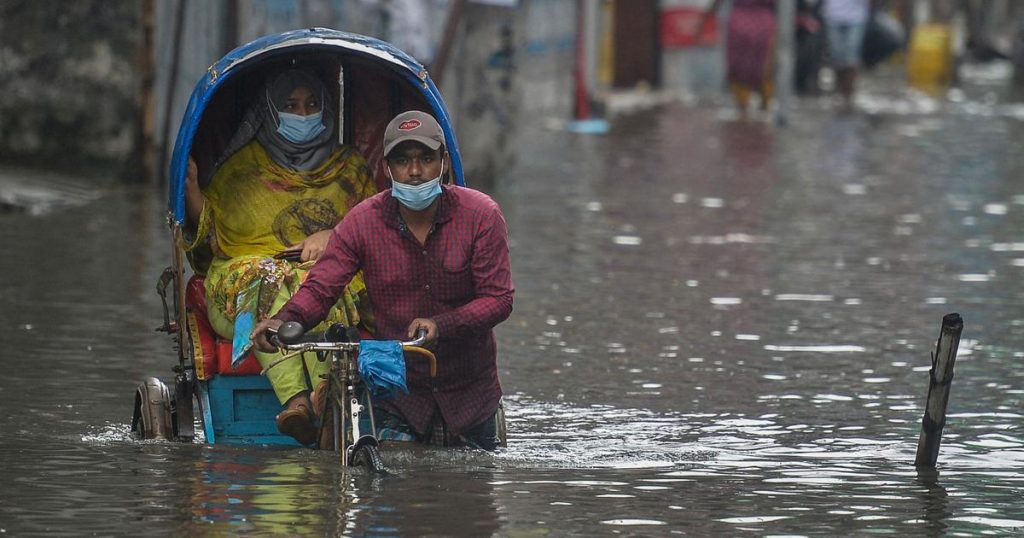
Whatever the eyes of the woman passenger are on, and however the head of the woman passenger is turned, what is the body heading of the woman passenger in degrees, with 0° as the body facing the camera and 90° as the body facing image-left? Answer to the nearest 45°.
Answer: approximately 0°

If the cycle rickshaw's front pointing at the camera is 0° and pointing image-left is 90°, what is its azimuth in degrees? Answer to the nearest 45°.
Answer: approximately 0°
